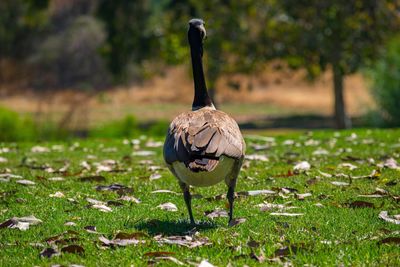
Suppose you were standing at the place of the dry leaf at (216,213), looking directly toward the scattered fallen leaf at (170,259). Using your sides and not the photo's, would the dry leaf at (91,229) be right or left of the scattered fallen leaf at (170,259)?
right

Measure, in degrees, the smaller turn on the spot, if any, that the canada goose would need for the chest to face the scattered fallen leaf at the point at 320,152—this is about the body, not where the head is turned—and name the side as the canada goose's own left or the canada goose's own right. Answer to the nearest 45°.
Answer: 0° — it already faces it

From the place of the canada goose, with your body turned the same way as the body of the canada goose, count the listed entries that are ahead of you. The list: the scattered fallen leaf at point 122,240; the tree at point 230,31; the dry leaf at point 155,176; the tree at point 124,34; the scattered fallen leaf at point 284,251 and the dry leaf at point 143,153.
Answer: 4

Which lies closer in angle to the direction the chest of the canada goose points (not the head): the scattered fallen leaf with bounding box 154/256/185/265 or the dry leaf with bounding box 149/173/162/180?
the dry leaf

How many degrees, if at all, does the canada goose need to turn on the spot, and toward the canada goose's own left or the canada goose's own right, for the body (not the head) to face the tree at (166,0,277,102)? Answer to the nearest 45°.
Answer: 0° — it already faces it

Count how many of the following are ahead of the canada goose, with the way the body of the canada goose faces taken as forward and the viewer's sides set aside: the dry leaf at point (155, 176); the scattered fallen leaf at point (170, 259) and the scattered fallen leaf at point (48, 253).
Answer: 1

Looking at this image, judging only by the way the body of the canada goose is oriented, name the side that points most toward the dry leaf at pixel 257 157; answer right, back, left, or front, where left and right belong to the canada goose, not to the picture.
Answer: front

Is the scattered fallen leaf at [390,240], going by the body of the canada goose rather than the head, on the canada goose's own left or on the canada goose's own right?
on the canada goose's own right

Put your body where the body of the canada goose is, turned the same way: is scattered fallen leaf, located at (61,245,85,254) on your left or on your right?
on your left

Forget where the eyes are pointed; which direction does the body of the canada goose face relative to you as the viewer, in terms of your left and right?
facing away from the viewer
